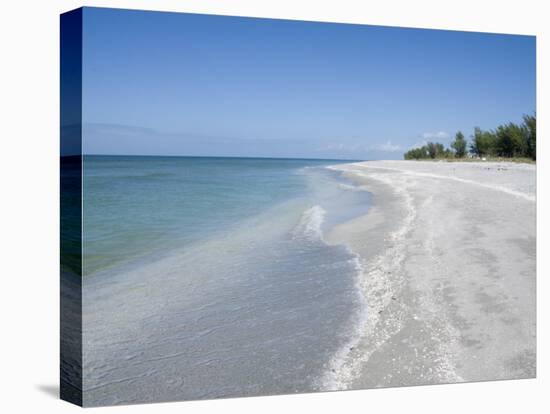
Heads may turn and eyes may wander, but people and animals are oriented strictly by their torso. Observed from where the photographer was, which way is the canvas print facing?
facing the viewer and to the right of the viewer
